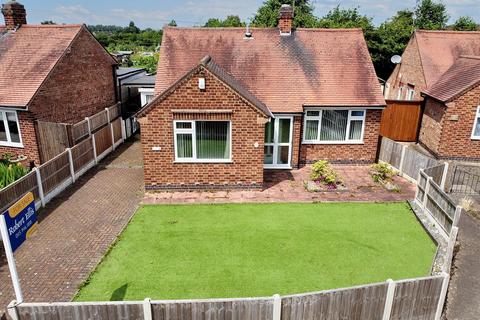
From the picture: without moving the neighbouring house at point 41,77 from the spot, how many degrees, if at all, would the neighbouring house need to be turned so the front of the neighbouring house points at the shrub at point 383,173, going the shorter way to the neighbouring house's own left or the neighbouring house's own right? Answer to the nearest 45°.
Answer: approximately 90° to the neighbouring house's own left

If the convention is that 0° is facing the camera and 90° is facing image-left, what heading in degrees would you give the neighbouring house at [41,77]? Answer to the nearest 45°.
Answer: approximately 45°

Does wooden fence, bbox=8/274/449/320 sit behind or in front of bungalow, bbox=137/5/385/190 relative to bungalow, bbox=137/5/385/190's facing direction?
in front

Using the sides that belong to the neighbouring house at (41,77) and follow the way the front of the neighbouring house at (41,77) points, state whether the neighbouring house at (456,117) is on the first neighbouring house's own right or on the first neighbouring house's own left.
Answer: on the first neighbouring house's own left

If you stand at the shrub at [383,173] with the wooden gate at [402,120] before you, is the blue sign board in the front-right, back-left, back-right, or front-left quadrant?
back-left

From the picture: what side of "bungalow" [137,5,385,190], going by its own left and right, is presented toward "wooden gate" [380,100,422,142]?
left

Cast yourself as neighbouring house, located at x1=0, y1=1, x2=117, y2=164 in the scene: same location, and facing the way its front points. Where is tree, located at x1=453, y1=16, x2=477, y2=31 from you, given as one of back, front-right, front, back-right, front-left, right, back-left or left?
back-left

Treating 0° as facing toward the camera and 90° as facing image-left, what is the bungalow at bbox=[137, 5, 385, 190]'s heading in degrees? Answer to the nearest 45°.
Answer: approximately 0°

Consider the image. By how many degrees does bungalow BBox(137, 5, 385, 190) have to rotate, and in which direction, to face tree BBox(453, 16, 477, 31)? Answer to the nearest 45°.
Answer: approximately 135° to its left

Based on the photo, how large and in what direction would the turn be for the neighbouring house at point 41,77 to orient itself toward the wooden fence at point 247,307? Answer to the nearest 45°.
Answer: approximately 45° to its left

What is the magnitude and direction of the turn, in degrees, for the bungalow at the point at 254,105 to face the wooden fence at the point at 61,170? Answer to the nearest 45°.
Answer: approximately 45° to its right

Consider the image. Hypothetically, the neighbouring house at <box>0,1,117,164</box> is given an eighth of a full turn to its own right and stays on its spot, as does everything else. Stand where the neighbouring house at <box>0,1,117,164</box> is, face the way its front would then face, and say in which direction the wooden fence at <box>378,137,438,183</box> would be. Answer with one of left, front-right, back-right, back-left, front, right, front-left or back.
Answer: back-left

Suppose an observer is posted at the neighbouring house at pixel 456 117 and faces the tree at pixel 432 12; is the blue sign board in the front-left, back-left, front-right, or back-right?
back-left

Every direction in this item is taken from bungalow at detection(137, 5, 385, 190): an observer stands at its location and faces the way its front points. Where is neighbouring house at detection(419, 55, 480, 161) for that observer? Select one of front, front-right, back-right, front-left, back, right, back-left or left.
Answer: left

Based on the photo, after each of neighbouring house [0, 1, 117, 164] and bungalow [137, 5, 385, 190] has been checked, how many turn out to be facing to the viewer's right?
0
